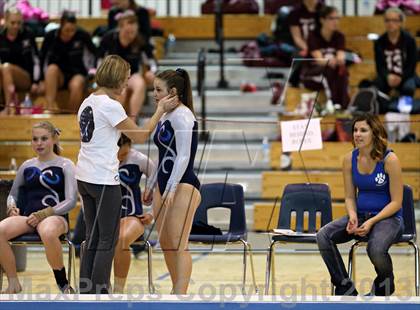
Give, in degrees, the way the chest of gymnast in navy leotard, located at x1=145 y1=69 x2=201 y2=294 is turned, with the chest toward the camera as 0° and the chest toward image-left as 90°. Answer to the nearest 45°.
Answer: approximately 45°

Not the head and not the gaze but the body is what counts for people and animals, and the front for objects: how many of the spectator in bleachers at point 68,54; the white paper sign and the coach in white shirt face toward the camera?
2

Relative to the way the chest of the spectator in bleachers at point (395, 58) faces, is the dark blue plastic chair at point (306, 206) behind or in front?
in front

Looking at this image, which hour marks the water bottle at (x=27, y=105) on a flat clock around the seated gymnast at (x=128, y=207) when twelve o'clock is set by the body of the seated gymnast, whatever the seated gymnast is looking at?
The water bottle is roughly at 4 o'clock from the seated gymnast.

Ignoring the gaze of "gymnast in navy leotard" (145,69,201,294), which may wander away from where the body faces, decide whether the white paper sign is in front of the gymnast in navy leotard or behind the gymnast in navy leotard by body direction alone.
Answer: behind

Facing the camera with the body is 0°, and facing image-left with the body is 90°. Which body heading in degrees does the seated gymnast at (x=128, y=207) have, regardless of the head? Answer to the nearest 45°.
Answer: approximately 45°

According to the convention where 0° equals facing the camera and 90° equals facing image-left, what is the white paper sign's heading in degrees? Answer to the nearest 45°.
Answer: approximately 0°

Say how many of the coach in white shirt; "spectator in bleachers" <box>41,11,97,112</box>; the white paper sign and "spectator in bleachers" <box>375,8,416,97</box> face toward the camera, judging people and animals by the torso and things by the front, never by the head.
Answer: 3

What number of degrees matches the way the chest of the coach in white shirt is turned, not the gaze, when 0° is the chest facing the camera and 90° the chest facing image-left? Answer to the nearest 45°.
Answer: approximately 225°
